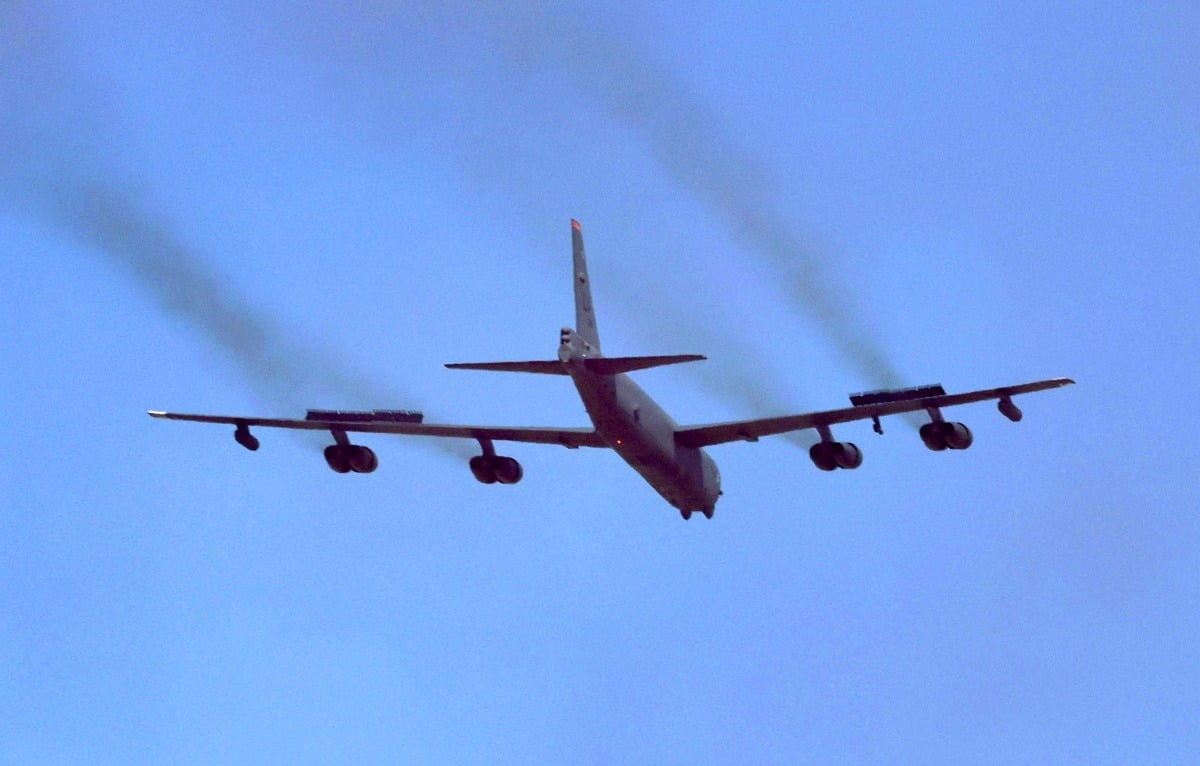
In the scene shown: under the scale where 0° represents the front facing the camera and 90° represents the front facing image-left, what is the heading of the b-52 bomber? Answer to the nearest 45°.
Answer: approximately 180°
